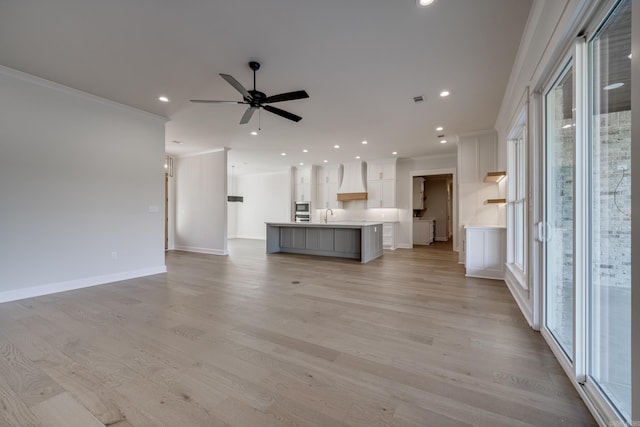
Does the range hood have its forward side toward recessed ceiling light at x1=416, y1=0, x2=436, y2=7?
yes

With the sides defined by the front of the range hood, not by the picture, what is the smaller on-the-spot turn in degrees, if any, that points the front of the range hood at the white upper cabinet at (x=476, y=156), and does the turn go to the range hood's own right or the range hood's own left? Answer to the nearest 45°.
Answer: approximately 45° to the range hood's own left

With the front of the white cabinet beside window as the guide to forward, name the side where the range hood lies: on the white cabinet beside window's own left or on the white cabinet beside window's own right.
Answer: on the white cabinet beside window's own right

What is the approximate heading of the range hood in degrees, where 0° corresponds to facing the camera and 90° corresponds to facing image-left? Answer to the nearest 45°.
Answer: approximately 0°

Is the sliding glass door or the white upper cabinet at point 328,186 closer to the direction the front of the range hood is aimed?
the sliding glass door

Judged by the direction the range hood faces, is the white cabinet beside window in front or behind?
in front

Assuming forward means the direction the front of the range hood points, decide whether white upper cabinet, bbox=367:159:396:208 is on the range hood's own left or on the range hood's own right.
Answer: on the range hood's own left

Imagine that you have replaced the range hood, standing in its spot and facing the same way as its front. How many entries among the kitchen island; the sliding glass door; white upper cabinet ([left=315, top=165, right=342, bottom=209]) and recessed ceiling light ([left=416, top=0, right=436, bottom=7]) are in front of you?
3
